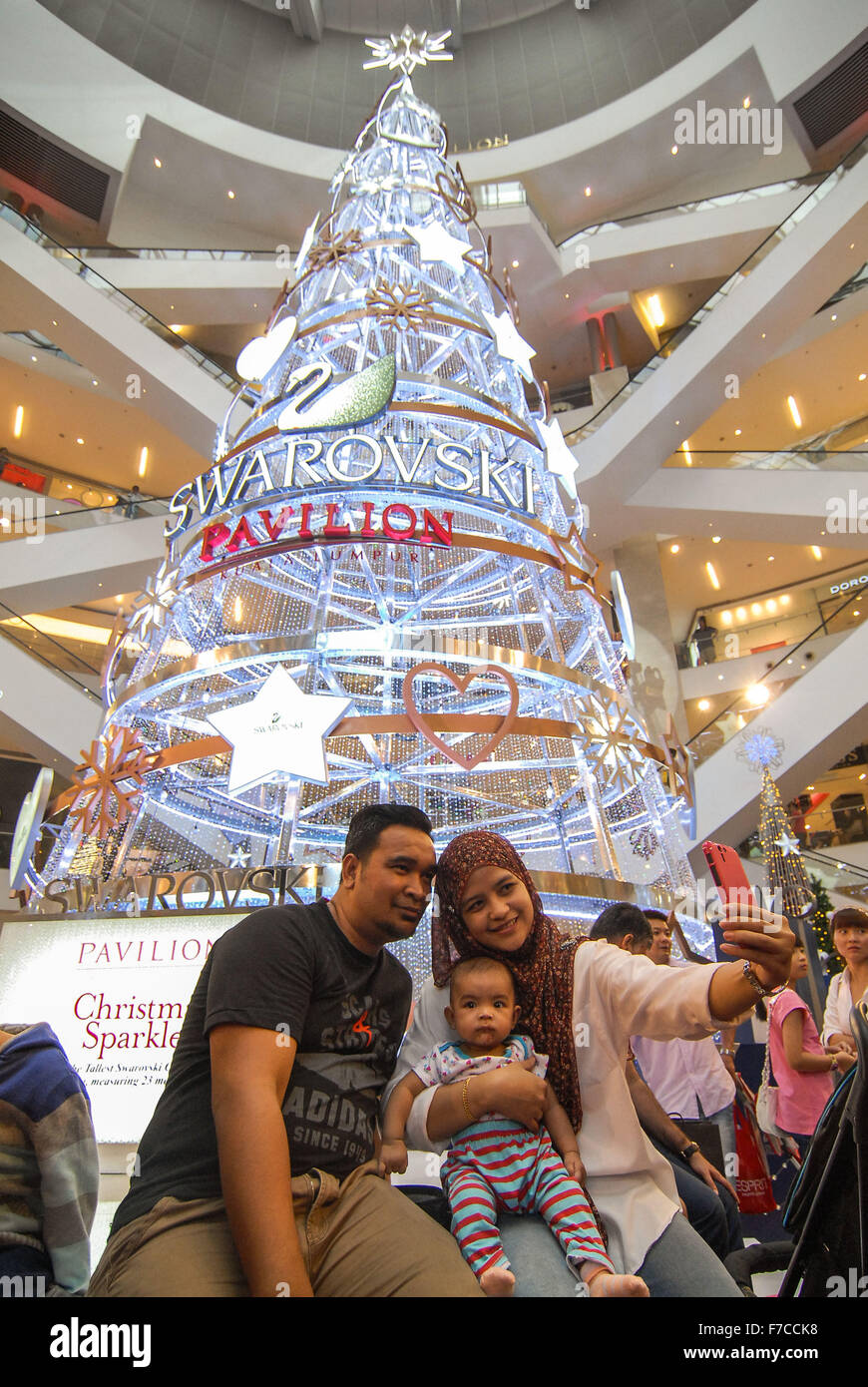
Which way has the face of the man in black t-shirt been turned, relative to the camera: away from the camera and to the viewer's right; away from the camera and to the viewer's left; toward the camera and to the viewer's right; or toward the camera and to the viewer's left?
toward the camera and to the viewer's right

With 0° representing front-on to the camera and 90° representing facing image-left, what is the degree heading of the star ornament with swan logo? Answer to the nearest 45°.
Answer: approximately 0°

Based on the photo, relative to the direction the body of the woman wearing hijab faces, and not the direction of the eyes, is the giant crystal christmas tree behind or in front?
behind

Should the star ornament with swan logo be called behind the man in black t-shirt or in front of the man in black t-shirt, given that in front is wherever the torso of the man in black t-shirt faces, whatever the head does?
behind
